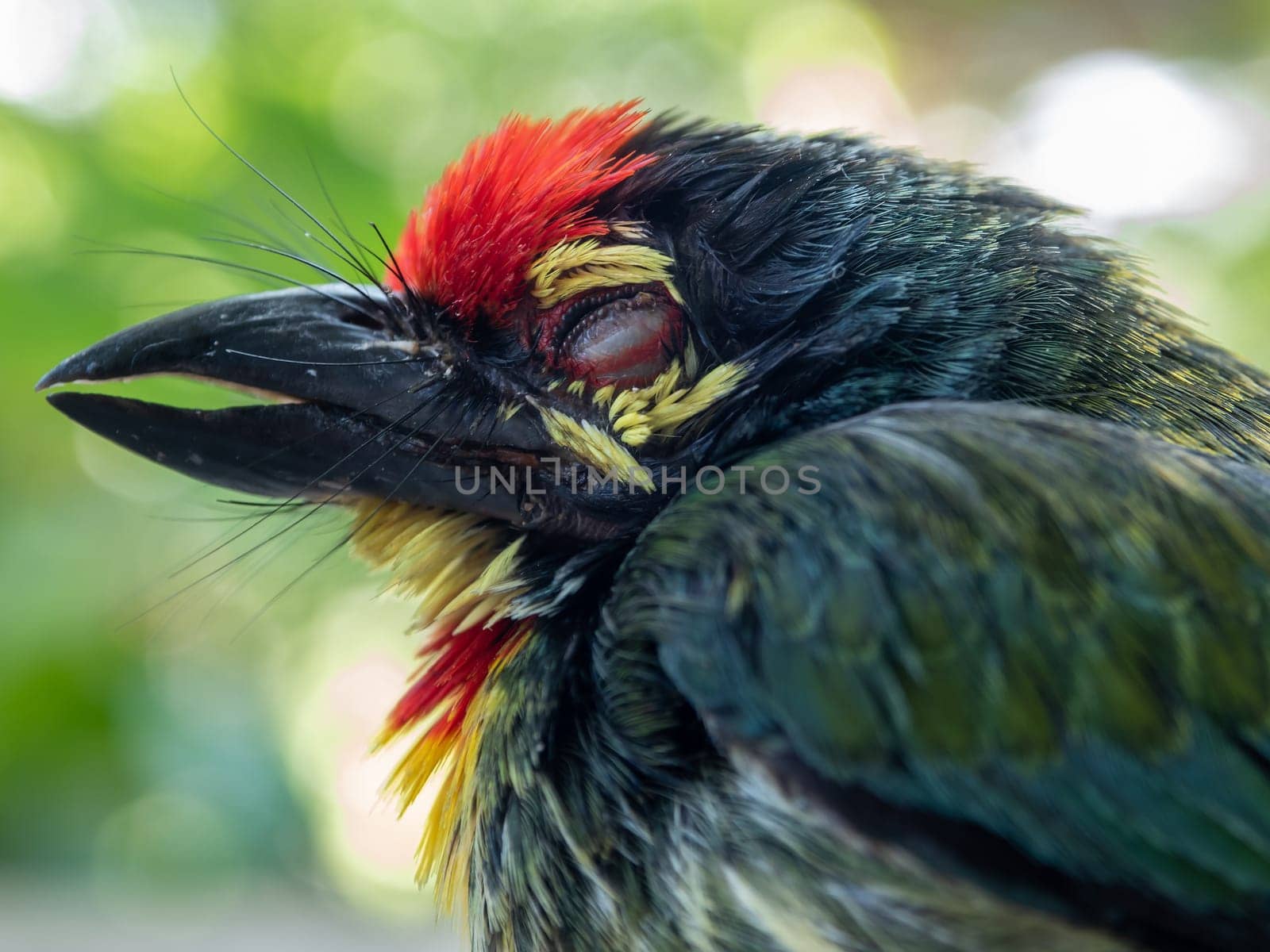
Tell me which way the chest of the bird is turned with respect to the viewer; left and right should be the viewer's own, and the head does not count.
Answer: facing to the left of the viewer
